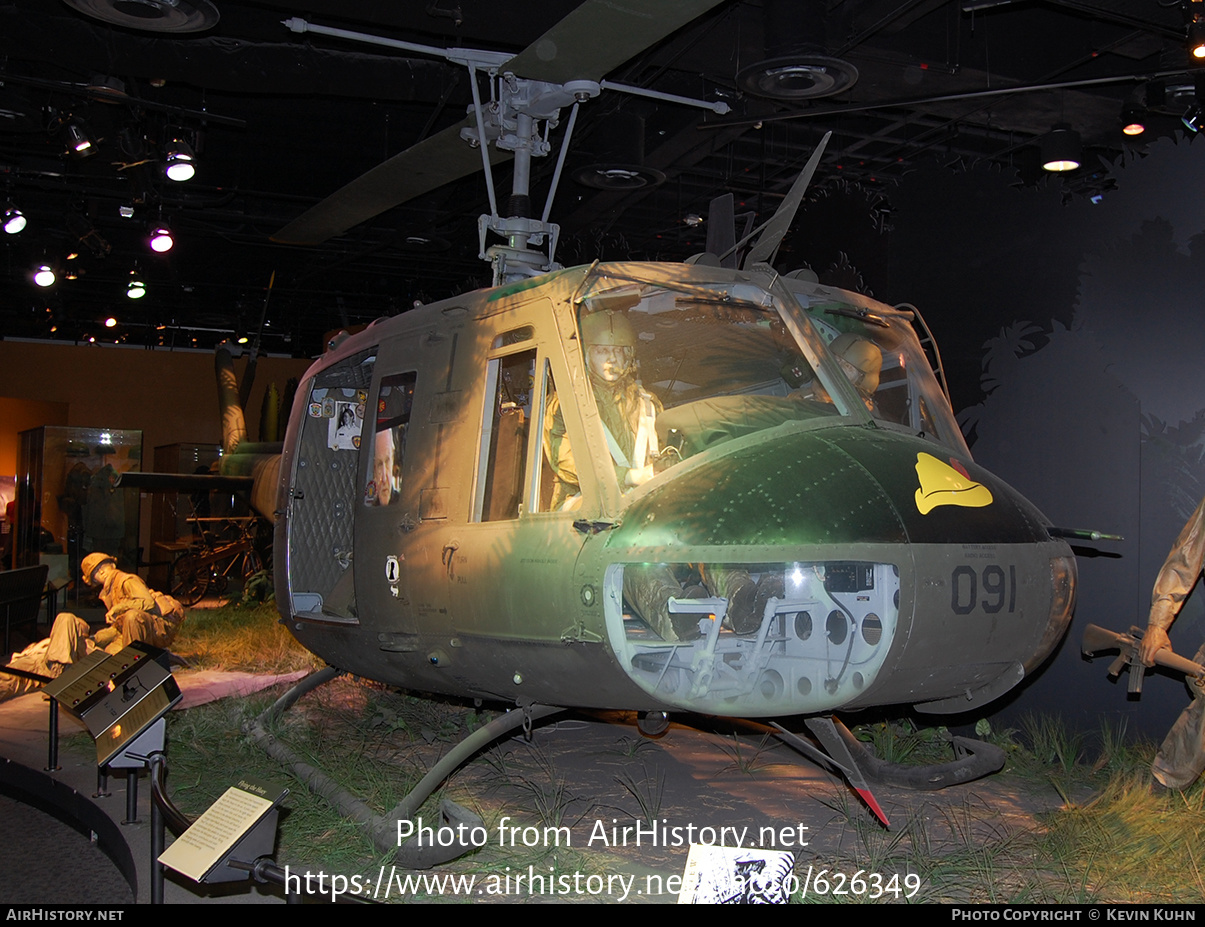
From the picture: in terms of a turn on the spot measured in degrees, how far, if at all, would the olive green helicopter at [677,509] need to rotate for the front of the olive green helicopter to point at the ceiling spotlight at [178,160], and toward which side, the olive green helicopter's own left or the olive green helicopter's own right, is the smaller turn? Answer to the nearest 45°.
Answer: approximately 180°

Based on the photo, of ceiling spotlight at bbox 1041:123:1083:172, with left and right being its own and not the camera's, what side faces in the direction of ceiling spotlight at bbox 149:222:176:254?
right

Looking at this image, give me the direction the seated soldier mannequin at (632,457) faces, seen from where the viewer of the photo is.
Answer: facing the viewer and to the right of the viewer

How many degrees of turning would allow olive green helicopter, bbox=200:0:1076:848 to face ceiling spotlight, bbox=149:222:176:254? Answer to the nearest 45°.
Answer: approximately 180°

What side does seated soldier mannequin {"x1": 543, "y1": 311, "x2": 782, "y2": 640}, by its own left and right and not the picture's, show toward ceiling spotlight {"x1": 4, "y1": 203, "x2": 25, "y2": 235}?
back

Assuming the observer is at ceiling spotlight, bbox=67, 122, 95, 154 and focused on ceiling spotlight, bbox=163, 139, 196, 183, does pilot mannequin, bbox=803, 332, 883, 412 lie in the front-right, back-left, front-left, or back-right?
front-right

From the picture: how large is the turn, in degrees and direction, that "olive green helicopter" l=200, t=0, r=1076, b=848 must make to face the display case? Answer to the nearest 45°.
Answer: approximately 180°

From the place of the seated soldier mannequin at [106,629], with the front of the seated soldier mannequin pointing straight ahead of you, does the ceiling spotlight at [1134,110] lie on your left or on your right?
on your left

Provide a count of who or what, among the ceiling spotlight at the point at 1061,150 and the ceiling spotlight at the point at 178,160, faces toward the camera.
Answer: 2

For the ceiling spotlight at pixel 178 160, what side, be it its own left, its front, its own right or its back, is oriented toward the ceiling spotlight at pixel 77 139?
right

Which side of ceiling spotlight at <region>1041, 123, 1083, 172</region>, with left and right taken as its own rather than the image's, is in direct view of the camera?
front
